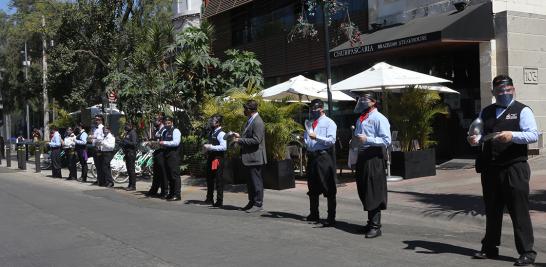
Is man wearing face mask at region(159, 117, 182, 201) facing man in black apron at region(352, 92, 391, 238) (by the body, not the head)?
no

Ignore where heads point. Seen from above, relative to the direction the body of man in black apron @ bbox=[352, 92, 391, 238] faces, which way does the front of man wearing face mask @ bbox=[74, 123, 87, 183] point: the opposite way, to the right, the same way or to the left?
the same way

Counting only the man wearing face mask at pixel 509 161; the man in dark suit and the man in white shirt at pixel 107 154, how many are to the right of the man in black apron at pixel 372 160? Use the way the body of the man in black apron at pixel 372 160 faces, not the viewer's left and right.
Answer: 2

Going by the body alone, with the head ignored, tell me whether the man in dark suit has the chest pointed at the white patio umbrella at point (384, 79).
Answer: no

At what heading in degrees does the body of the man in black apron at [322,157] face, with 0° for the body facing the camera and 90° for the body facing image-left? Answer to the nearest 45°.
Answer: approximately 45°

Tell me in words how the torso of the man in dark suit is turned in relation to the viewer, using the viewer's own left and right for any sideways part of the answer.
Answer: facing to the left of the viewer

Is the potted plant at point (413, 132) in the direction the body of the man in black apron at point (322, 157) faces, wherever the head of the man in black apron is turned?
no

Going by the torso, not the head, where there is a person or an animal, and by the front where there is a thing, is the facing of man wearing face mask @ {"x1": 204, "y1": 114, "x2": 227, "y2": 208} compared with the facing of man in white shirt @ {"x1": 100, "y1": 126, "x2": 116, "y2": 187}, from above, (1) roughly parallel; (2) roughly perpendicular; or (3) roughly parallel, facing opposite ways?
roughly parallel

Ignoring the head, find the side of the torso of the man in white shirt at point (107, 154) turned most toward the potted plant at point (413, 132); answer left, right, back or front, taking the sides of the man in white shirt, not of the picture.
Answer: left

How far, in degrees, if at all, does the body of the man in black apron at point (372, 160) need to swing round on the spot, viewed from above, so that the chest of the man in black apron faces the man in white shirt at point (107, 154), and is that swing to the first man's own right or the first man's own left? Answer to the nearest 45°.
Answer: approximately 90° to the first man's own right

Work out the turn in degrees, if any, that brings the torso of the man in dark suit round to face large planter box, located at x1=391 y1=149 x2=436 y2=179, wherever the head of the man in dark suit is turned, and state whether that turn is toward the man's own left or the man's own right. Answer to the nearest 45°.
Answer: approximately 135° to the man's own right

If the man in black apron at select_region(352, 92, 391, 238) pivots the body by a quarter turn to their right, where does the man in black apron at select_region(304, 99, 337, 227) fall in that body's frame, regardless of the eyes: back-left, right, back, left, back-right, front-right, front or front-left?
front

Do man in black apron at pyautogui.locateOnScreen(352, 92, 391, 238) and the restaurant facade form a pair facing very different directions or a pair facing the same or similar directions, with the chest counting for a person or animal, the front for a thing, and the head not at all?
same or similar directions

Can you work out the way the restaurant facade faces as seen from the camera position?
facing the viewer and to the left of the viewer

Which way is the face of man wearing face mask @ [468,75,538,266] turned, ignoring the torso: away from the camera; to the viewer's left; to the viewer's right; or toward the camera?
toward the camera

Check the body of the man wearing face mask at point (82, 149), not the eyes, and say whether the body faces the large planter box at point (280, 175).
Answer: no
